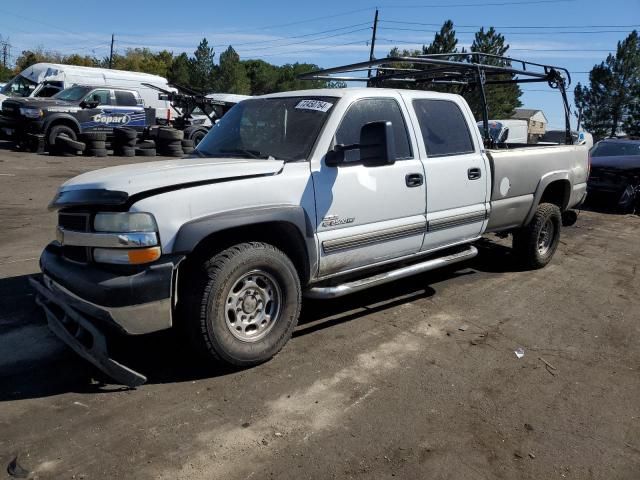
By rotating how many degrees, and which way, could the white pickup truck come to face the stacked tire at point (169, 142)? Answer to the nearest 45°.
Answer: approximately 135° to its right

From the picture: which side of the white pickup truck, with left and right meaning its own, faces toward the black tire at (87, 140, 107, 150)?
right

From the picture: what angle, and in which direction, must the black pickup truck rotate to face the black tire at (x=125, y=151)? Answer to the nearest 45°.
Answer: approximately 135° to its left

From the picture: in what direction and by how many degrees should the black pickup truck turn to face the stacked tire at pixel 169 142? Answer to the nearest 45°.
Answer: approximately 135° to its left

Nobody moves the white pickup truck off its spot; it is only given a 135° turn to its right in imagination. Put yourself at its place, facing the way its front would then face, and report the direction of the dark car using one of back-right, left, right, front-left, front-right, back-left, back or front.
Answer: front-right

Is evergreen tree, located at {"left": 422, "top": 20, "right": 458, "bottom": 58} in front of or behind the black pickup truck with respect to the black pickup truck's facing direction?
behind

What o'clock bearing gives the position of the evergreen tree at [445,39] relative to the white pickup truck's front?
The evergreen tree is roughly at 5 o'clock from the white pickup truck.

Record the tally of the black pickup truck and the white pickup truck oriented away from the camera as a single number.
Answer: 0

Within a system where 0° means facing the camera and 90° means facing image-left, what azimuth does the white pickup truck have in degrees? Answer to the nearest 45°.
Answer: approximately 45°

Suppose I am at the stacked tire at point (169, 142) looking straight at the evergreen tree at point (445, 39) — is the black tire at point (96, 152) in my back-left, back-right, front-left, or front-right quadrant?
back-left
